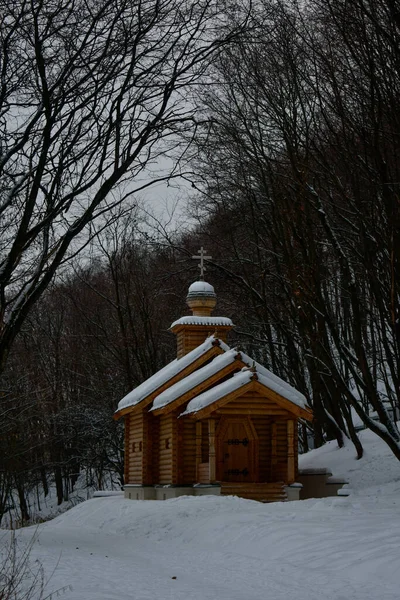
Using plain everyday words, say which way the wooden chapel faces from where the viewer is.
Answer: facing the viewer and to the right of the viewer
